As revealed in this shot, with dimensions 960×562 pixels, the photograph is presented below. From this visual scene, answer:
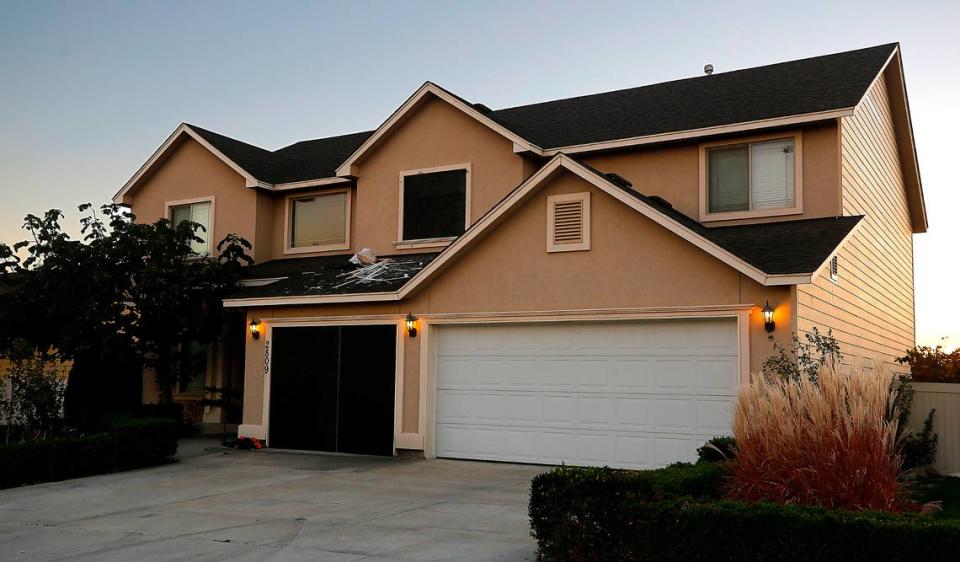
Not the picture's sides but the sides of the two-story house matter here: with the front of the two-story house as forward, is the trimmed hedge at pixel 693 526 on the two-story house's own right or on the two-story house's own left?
on the two-story house's own left

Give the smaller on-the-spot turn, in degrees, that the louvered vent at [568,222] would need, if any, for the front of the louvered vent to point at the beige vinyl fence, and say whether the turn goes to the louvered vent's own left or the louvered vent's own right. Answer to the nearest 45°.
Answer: approximately 135° to the louvered vent's own left

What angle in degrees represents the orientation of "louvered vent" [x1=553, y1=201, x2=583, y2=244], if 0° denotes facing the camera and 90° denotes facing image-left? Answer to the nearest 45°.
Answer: approximately 45°

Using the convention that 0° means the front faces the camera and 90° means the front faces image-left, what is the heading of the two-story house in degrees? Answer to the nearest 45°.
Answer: approximately 45°

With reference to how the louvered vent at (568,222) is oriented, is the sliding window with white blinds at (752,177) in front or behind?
behind

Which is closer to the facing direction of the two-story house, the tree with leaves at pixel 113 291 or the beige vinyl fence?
the tree with leaves

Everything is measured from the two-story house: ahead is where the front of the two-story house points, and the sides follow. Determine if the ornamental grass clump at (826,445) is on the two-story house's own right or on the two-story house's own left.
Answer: on the two-story house's own left

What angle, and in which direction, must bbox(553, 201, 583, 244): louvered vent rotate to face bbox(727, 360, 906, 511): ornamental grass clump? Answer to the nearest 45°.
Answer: approximately 45° to its left

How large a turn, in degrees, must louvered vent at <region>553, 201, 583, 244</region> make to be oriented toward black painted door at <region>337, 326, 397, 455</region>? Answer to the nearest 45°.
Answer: approximately 90° to its right

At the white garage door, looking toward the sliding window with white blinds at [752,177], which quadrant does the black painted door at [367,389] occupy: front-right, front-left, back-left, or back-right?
back-left
